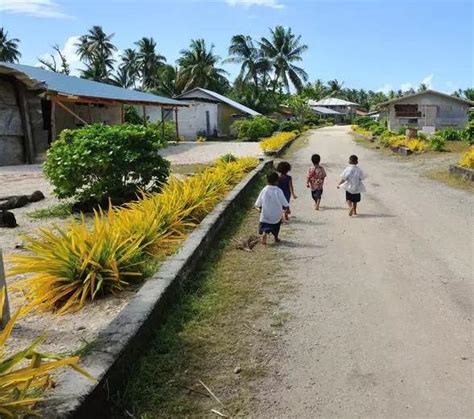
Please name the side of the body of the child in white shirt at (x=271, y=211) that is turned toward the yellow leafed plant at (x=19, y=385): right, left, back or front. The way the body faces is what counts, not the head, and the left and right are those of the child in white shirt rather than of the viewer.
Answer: back

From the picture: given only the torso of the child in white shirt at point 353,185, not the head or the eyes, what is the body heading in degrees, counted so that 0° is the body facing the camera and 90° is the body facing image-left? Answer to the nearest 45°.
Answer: approximately 180°

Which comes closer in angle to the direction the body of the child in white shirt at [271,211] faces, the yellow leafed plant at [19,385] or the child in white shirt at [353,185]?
the child in white shirt

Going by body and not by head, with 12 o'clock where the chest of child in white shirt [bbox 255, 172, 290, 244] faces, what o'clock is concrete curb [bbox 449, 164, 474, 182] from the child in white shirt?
The concrete curb is roughly at 1 o'clock from the child in white shirt.

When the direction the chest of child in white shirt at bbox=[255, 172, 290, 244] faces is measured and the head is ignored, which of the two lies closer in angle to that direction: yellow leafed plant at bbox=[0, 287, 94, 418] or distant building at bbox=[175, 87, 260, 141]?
the distant building

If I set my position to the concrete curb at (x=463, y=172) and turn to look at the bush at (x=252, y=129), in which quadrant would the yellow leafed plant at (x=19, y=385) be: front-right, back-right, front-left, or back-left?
back-left

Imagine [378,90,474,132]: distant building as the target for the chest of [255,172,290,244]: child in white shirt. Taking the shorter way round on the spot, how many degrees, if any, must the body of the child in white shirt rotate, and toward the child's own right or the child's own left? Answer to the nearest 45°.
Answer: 0° — they already face it

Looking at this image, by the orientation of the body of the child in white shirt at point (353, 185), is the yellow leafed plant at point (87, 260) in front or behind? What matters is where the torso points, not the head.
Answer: behind

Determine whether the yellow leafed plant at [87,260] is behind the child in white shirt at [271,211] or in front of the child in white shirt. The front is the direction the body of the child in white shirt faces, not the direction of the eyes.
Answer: behind

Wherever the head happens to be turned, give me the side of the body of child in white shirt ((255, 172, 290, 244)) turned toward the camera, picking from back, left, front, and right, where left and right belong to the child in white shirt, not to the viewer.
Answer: back

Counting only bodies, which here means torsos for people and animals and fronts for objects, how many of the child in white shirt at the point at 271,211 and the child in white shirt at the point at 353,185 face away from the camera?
2
